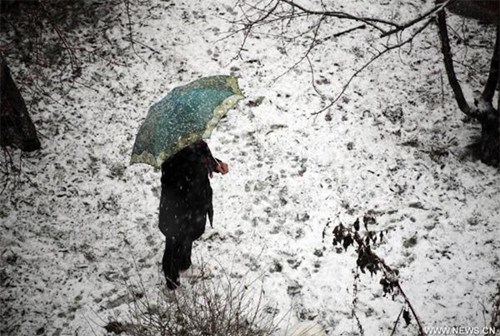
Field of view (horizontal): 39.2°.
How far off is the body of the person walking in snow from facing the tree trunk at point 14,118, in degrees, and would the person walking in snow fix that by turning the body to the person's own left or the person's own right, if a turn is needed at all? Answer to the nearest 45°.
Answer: approximately 90° to the person's own left

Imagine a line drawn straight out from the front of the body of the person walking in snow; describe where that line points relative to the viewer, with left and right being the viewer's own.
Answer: facing away from the viewer and to the right of the viewer

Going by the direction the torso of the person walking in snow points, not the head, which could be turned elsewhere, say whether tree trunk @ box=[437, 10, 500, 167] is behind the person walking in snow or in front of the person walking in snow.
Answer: in front
